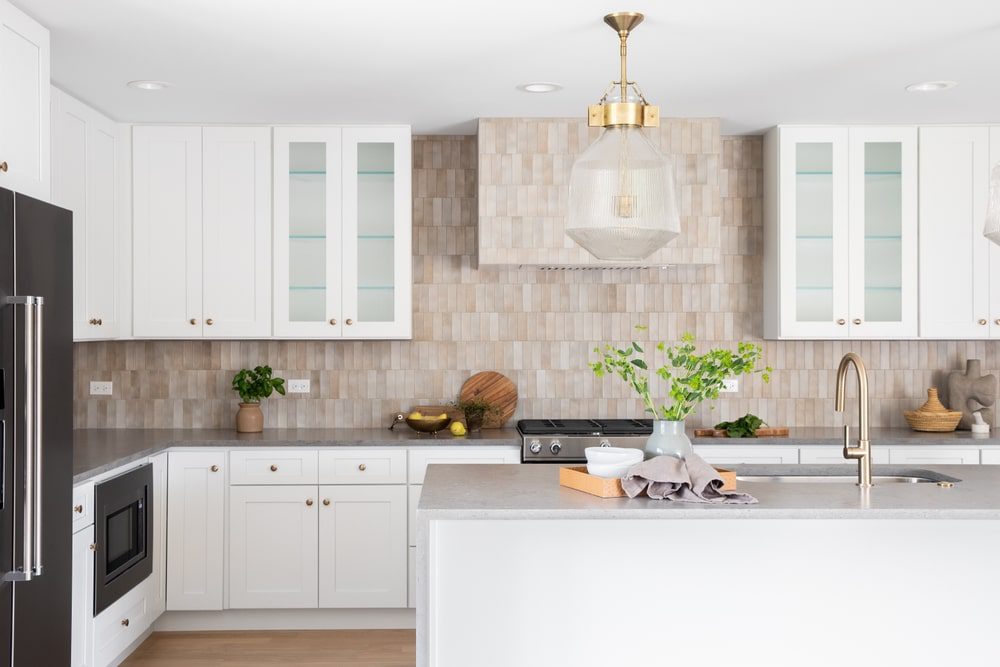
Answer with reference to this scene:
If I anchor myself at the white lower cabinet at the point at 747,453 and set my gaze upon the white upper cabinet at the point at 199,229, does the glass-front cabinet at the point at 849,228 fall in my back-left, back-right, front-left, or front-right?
back-right

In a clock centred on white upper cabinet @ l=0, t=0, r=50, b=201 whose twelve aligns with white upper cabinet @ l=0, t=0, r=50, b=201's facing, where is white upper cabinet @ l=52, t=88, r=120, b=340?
white upper cabinet @ l=52, t=88, r=120, b=340 is roughly at 8 o'clock from white upper cabinet @ l=0, t=0, r=50, b=201.

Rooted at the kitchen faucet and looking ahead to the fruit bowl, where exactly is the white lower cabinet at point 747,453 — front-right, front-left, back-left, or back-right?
front-right

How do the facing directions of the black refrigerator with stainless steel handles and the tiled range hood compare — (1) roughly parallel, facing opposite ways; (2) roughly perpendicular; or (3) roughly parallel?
roughly perpendicular

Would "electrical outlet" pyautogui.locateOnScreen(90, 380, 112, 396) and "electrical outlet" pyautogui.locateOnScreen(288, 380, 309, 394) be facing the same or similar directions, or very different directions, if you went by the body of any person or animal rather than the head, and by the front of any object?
same or similar directions

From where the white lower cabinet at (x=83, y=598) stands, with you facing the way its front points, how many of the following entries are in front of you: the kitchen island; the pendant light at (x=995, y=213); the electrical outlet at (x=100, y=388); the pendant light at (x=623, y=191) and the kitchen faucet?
4

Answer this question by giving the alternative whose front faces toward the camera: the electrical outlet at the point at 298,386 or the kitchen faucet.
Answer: the electrical outlet

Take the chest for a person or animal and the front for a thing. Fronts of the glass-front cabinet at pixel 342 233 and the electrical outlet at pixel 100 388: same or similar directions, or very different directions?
same or similar directions

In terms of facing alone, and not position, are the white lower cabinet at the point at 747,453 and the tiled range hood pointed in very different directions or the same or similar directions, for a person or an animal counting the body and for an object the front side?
same or similar directions

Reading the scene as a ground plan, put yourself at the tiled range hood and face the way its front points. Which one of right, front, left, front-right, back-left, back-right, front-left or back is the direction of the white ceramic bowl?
front

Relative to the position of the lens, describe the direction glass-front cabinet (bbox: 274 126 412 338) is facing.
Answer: facing the viewer

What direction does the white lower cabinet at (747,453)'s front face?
toward the camera

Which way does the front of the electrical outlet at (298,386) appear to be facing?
toward the camera

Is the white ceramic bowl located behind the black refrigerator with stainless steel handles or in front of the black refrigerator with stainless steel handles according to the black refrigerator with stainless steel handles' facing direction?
in front

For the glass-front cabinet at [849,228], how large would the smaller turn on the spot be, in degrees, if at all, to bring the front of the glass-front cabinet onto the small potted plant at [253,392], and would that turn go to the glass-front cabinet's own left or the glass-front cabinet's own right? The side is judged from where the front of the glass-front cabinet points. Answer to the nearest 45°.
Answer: approximately 90° to the glass-front cabinet's own right

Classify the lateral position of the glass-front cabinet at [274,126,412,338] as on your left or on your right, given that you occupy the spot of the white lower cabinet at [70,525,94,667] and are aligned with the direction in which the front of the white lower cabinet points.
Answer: on your left

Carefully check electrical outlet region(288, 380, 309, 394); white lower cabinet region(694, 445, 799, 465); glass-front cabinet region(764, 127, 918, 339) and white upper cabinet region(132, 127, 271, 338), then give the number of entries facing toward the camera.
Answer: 4

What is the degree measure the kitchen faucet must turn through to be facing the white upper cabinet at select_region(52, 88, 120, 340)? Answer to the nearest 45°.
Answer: approximately 45° to its left
